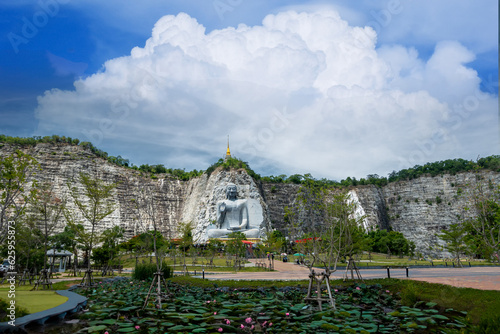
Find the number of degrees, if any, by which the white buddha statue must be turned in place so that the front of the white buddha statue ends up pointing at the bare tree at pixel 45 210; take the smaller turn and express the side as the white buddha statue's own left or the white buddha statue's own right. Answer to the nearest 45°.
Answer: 0° — it already faces it

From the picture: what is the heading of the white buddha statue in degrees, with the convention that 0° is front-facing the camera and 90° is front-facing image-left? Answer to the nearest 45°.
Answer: approximately 0°

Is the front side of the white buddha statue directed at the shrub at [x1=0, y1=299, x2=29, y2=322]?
yes

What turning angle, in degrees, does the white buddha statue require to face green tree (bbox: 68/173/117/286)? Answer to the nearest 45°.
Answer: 0° — it already faces it
